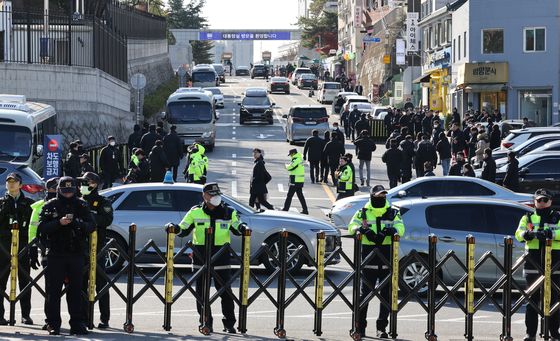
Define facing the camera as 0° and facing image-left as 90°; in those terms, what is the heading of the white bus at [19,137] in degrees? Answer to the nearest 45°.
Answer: approximately 45°

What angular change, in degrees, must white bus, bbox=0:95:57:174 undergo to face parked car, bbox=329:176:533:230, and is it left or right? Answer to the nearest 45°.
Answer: approximately 90° to its left

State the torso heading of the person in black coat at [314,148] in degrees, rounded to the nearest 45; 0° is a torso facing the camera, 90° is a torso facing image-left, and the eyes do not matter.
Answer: approximately 180°

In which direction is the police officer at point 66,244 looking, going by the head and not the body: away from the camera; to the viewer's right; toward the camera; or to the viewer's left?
toward the camera

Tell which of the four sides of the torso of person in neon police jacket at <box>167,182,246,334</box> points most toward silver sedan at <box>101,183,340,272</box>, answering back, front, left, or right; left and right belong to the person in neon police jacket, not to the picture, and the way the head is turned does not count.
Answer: back

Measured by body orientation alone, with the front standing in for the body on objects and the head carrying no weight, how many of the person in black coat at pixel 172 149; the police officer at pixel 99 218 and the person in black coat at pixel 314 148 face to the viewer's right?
0

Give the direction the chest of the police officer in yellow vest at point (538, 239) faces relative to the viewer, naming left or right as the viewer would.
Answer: facing the viewer

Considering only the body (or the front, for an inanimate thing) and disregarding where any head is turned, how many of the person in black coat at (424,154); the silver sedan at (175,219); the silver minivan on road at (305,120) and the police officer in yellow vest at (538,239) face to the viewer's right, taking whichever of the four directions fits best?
1

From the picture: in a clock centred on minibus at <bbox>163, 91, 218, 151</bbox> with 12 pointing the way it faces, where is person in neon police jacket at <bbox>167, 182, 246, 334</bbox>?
The person in neon police jacket is roughly at 12 o'clock from the minibus.

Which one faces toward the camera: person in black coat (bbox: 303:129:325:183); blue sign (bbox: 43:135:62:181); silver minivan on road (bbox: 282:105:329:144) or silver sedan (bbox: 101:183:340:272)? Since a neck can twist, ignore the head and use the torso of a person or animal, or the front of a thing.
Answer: the blue sign

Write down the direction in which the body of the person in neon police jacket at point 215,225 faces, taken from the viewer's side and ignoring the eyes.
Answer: toward the camera

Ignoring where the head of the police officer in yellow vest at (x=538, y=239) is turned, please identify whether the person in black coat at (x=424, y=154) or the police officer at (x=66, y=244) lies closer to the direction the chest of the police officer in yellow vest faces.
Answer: the police officer
